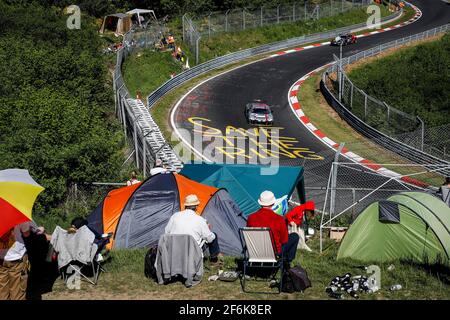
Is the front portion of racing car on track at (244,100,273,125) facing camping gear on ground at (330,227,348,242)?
yes

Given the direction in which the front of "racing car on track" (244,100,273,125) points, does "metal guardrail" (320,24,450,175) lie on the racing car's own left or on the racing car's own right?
on the racing car's own left

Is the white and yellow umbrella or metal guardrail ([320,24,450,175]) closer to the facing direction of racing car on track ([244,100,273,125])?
the white and yellow umbrella

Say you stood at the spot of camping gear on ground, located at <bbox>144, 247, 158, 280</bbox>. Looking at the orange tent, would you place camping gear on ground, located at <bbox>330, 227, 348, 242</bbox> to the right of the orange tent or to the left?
right

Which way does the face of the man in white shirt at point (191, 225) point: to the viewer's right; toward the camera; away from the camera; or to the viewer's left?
away from the camera

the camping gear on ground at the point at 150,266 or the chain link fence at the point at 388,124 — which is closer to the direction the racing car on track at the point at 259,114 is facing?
the camping gear on ground

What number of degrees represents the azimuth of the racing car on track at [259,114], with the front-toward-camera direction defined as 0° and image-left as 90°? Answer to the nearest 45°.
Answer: approximately 0°

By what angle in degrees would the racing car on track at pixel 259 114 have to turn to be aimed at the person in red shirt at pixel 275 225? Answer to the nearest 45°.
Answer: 0° — it already faces them

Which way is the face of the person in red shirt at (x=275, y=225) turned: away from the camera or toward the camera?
away from the camera

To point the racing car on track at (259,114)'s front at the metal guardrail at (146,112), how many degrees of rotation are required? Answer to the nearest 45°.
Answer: approximately 45° to its right

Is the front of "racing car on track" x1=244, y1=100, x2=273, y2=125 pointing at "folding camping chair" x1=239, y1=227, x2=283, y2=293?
yes
